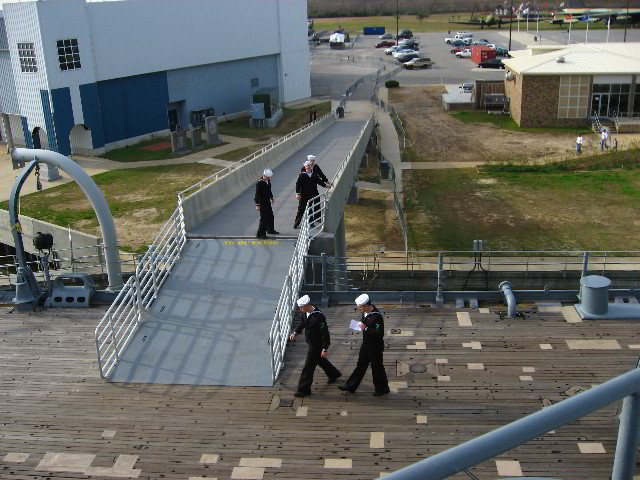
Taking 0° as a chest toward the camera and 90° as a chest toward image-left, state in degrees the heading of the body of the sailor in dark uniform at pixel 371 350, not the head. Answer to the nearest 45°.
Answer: approximately 90°

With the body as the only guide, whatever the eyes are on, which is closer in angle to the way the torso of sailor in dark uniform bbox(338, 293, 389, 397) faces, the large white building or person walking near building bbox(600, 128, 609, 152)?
the large white building

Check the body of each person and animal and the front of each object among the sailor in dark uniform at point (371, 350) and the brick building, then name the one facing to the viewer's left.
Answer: the sailor in dark uniform

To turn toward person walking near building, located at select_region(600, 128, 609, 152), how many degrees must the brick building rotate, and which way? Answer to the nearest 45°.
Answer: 0° — it already faces them

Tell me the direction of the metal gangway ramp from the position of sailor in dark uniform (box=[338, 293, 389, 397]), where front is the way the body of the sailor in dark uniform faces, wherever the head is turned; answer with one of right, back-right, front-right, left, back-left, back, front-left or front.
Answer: front-right

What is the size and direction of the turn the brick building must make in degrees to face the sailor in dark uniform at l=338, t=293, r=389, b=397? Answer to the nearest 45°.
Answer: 0° — it already faces them

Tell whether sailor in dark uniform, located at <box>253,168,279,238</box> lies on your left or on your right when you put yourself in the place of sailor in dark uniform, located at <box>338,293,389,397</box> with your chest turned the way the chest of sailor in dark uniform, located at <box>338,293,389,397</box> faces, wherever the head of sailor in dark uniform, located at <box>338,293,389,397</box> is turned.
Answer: on your right

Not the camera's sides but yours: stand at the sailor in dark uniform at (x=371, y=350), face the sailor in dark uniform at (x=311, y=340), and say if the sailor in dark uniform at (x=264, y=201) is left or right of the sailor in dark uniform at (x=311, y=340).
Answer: right

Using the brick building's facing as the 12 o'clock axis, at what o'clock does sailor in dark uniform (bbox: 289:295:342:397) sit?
The sailor in dark uniform is roughly at 12 o'clock from the brick building.

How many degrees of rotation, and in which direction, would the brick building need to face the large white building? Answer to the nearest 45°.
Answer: approximately 45° to its right

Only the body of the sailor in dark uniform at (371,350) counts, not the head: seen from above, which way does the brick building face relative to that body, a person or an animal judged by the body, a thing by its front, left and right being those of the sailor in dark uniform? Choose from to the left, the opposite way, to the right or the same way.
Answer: to the left
